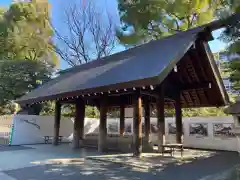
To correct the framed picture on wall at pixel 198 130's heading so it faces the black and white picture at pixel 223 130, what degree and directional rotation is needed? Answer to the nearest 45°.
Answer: approximately 45° to its left

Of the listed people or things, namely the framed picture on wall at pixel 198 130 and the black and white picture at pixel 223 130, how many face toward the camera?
2

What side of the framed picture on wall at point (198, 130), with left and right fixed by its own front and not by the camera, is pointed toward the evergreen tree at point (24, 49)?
right

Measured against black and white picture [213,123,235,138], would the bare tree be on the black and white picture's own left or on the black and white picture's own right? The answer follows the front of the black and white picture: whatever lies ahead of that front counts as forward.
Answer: on the black and white picture's own right

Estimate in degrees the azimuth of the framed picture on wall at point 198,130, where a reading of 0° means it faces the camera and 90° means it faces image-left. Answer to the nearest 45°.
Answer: approximately 0°

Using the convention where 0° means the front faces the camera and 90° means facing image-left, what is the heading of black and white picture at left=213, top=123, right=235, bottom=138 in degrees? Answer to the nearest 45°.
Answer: approximately 0°

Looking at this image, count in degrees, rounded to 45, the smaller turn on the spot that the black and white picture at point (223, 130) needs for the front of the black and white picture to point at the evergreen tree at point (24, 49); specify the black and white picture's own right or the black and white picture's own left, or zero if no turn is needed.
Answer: approximately 90° to the black and white picture's own right

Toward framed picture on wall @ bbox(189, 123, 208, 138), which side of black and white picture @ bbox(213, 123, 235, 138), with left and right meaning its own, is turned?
right
